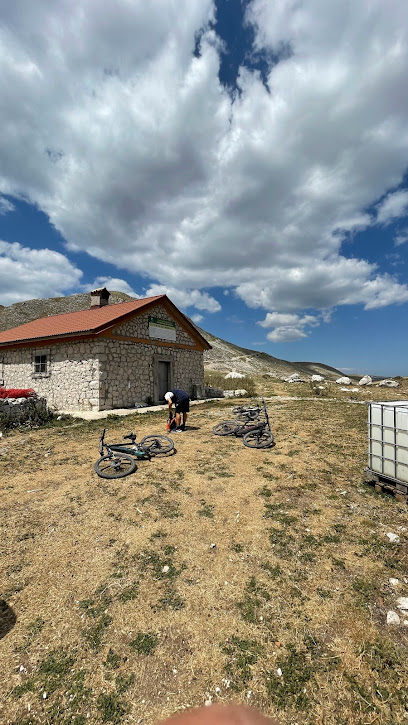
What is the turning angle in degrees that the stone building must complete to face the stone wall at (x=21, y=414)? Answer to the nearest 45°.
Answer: approximately 90° to its right

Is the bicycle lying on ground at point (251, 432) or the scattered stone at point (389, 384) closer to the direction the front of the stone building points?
the bicycle lying on ground

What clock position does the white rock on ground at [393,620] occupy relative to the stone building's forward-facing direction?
The white rock on ground is roughly at 1 o'clock from the stone building.

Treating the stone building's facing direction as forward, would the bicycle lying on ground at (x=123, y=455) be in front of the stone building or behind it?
in front

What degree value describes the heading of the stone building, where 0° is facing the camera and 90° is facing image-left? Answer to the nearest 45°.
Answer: approximately 315°

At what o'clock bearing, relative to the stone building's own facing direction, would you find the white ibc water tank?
The white ibc water tank is roughly at 1 o'clock from the stone building.

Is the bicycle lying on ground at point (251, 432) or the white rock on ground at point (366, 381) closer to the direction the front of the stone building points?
the bicycle lying on ground

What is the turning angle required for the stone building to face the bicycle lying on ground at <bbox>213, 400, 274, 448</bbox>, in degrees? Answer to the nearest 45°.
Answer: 0° — it already faces it

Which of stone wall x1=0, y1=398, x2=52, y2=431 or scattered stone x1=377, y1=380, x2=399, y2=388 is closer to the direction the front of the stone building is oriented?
the scattered stone

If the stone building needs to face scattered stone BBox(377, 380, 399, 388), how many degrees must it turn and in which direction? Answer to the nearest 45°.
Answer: approximately 45° to its left
